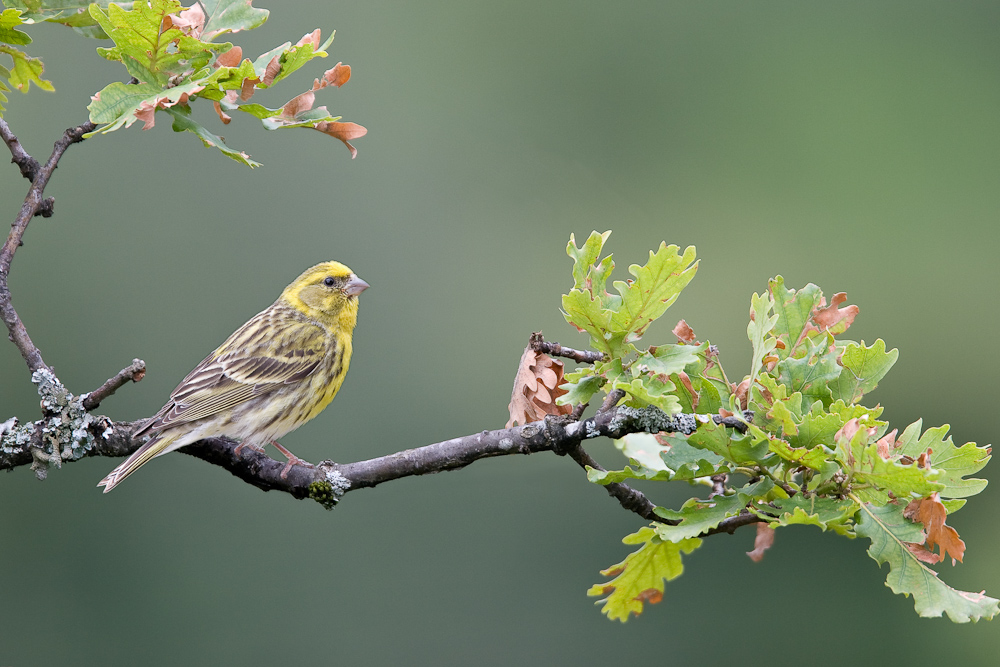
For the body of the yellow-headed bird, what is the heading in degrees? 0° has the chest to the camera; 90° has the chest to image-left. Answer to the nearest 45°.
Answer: approximately 270°
